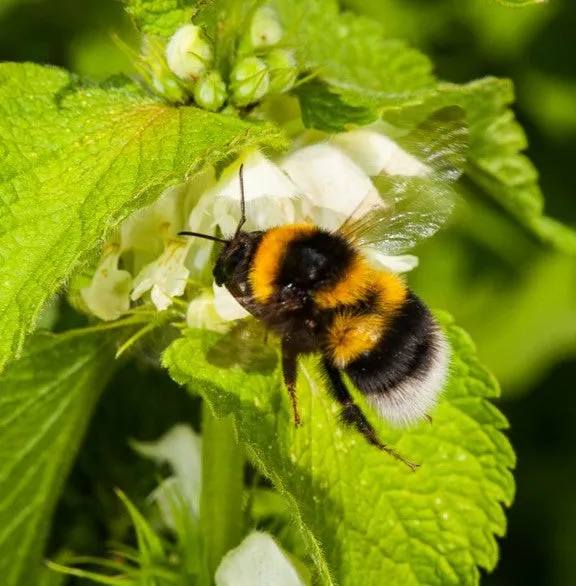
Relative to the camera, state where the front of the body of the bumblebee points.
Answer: to the viewer's left
